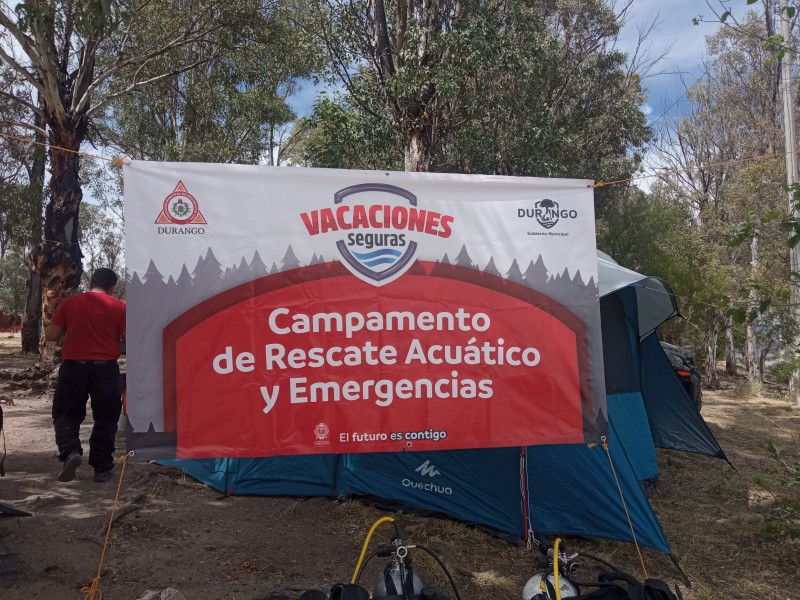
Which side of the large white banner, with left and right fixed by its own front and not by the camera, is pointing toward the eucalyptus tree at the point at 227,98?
back

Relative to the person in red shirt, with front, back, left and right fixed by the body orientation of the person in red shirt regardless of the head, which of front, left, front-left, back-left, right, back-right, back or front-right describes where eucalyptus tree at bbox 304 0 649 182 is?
front-right

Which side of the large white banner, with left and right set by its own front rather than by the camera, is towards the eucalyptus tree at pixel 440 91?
back

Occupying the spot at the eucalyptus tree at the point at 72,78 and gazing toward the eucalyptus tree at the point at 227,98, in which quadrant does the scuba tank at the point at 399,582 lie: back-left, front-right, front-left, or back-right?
back-right

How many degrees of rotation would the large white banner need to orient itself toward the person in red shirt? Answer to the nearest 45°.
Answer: approximately 135° to its right

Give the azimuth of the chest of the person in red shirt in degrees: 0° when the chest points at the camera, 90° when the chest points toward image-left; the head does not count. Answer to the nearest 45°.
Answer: approximately 180°

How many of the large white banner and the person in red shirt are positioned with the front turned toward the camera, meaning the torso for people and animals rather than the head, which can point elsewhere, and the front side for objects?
1

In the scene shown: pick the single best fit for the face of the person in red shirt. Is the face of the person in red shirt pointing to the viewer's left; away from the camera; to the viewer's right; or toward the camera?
away from the camera

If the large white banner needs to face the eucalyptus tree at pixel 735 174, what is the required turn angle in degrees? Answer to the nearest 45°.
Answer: approximately 135° to its left

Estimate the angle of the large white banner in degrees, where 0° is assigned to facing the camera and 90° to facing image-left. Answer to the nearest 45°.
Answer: approximately 0°

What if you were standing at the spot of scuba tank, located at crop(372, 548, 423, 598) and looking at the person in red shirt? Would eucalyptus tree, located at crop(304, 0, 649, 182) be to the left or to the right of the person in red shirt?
right

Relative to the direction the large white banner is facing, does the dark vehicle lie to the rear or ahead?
to the rear

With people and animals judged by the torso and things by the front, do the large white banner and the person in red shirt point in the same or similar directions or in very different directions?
very different directions
